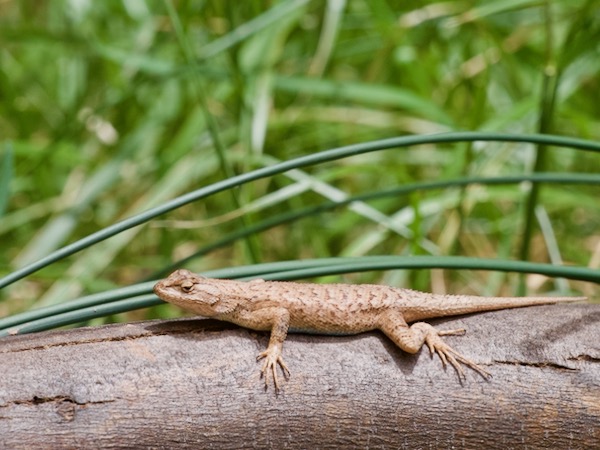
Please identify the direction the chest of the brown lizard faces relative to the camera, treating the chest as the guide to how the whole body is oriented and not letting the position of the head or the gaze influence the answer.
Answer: to the viewer's left
